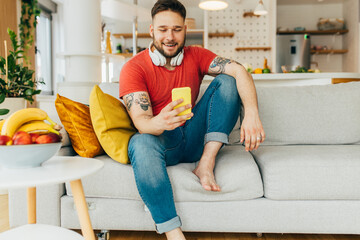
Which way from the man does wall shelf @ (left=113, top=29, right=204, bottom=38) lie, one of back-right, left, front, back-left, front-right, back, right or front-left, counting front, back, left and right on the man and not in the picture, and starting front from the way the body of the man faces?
back

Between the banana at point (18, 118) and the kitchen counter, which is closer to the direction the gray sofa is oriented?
the banana

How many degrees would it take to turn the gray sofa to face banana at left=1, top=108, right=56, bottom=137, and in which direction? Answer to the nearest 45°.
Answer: approximately 45° to its right

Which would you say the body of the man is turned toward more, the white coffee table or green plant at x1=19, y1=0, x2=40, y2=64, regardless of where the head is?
the white coffee table

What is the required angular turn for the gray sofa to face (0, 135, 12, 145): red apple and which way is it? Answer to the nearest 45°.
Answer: approximately 45° to its right

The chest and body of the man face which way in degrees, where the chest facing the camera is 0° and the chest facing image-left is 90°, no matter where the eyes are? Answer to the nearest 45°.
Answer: approximately 0°

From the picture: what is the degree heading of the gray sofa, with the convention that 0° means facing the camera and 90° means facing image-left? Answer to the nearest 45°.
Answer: approximately 0°

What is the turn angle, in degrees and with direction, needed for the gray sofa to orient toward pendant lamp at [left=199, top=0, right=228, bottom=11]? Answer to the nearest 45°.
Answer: approximately 180°

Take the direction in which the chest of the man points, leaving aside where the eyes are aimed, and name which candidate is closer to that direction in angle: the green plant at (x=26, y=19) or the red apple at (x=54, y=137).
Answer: the red apple
